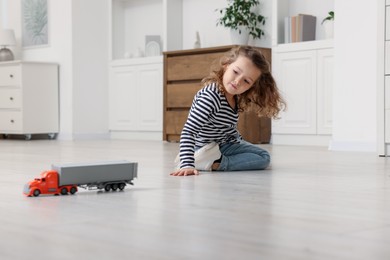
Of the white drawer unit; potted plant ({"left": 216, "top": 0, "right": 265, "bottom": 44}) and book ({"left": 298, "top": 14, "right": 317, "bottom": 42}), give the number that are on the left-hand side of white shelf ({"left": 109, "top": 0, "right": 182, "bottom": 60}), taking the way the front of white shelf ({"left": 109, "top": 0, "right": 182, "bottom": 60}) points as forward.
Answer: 2

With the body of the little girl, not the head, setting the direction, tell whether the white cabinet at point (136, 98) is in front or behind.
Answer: behind

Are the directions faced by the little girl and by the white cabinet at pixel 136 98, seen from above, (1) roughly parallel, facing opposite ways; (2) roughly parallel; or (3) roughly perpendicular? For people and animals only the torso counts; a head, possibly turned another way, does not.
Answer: roughly perpendicular

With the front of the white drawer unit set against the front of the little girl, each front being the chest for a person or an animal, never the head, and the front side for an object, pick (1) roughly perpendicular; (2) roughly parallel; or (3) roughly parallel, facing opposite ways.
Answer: roughly perpendicular

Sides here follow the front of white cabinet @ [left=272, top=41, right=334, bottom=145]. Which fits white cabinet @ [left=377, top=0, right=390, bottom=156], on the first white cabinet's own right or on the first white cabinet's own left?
on the first white cabinet's own left

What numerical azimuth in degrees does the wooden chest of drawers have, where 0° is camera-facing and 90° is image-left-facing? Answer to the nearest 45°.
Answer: approximately 45°

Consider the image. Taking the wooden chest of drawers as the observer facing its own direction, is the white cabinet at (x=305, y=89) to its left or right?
on its left

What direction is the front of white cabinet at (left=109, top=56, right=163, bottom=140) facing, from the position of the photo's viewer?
facing the viewer and to the left of the viewer

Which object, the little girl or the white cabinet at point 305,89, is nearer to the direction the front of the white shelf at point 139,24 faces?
the little girl

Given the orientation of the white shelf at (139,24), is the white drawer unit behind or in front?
in front

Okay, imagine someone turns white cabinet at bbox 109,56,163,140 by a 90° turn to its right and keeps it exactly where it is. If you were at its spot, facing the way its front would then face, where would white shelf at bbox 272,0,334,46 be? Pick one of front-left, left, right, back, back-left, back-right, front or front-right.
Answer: back

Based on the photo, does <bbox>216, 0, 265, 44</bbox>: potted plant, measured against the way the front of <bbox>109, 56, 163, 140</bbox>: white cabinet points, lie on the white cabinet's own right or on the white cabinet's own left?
on the white cabinet's own left

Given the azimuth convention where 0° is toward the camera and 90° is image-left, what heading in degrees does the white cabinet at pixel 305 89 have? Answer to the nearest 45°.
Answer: approximately 45°

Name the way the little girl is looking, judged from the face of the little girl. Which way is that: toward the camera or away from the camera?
toward the camera
